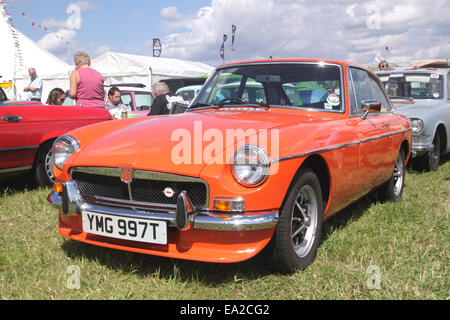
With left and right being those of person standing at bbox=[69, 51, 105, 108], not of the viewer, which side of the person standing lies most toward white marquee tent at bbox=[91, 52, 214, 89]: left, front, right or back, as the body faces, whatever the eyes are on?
front

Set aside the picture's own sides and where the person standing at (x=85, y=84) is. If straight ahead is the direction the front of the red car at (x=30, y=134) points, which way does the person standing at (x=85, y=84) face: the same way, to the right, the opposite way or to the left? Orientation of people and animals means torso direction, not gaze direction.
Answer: to the right

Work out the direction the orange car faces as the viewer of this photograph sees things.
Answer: facing the viewer and to the left of the viewer

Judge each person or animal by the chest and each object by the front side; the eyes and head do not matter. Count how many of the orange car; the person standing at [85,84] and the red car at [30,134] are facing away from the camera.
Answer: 1

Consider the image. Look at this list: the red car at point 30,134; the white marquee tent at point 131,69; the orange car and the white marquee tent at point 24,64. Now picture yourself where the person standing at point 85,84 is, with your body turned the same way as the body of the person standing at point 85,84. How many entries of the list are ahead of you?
2

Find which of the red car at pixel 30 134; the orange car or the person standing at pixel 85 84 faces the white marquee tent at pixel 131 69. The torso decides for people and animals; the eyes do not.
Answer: the person standing

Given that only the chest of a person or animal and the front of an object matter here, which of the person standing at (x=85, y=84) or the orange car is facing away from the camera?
the person standing

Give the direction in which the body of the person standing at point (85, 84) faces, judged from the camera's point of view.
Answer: away from the camera

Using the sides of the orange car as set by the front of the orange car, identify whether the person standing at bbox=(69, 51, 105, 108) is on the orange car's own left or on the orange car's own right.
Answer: on the orange car's own right

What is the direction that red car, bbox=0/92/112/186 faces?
to the viewer's left

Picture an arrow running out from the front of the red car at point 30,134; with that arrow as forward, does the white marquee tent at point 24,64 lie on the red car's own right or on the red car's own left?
on the red car's own right
